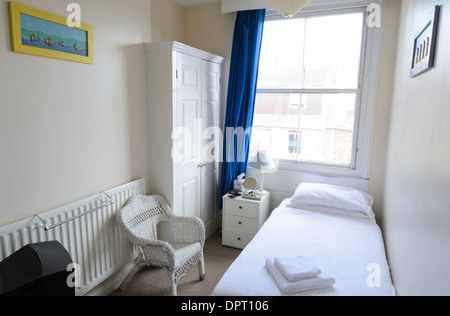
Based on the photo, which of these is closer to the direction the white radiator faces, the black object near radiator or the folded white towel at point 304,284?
the folded white towel

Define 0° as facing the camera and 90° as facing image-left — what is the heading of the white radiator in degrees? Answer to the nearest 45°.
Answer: approximately 315°

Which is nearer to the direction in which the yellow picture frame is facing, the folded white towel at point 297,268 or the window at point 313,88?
the folded white towel

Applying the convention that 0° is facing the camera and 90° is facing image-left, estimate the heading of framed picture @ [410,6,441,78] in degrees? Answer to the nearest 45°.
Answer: approximately 45°

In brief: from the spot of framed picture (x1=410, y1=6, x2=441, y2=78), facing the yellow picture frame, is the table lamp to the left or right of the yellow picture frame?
right

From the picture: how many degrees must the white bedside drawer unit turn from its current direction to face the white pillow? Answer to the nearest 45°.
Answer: approximately 90° to its left

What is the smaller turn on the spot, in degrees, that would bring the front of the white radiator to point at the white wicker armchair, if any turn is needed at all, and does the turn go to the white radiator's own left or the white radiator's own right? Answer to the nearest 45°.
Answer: approximately 45° to the white radiator's own left

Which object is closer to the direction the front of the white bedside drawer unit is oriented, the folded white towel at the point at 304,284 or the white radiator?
the folded white towel

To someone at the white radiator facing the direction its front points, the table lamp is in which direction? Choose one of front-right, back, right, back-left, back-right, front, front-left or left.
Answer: front-left

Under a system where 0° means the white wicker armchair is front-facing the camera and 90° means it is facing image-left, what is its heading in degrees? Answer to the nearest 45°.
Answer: approximately 315°
